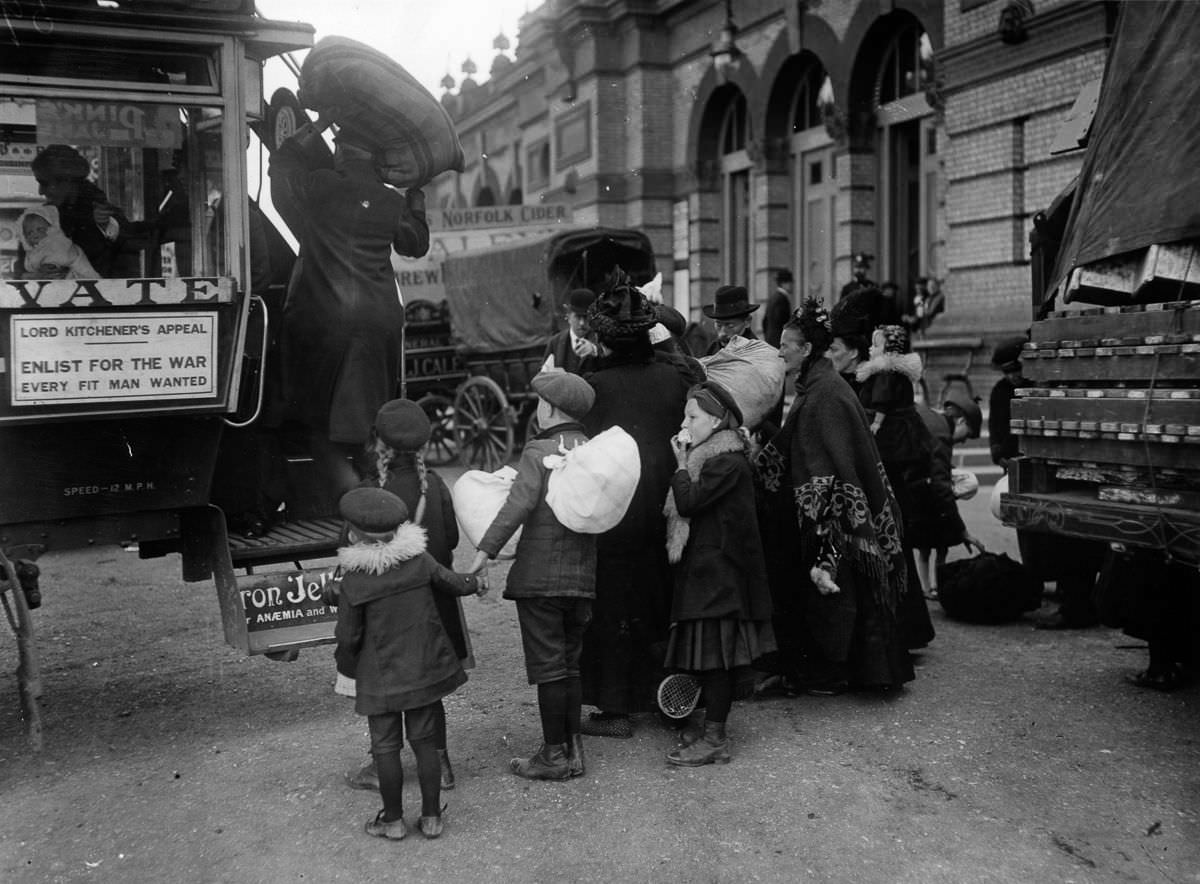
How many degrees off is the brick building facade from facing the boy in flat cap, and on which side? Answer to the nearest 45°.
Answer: approximately 45° to its left

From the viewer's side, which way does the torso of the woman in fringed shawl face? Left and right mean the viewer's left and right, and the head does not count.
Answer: facing to the left of the viewer

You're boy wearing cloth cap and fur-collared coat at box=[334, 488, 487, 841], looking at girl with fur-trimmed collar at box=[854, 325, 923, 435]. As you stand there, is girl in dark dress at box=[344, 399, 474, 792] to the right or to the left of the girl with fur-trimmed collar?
left

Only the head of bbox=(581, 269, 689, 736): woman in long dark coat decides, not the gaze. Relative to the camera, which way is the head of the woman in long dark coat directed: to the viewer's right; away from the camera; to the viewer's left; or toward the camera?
away from the camera

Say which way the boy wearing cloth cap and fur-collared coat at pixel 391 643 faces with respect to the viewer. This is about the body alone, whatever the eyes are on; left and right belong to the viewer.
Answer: facing away from the viewer

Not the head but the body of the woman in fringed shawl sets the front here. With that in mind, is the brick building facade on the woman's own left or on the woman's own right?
on the woman's own right

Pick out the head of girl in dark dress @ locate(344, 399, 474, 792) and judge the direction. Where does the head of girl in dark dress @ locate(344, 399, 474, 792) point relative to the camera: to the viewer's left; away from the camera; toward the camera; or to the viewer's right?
away from the camera

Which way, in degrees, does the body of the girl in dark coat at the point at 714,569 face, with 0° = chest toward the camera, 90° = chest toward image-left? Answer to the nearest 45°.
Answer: approximately 90°
